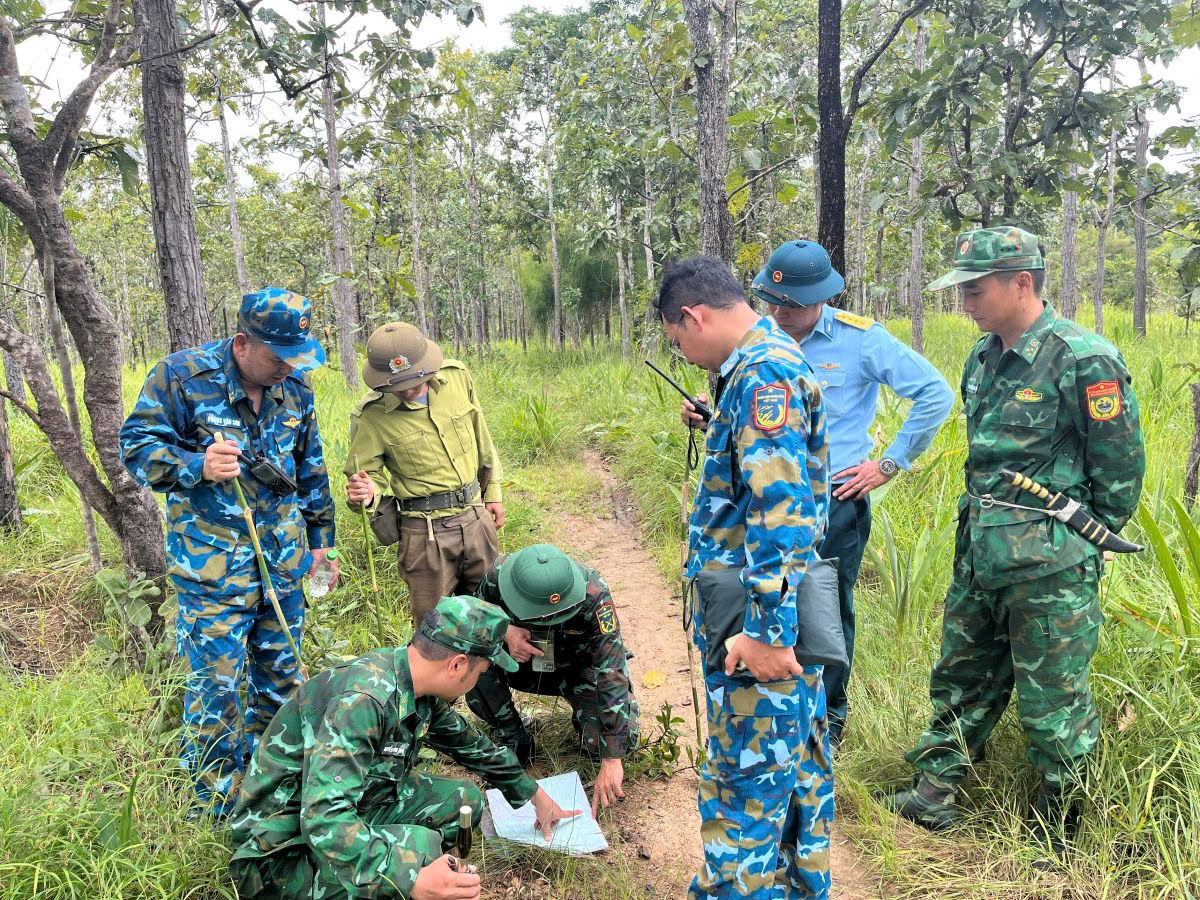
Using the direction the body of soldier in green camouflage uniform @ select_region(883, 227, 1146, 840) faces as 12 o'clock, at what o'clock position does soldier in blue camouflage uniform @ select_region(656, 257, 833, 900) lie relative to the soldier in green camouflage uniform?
The soldier in blue camouflage uniform is roughly at 12 o'clock from the soldier in green camouflage uniform.

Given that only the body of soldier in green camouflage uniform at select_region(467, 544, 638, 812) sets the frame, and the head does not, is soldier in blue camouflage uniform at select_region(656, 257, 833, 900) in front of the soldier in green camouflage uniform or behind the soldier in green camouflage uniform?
in front

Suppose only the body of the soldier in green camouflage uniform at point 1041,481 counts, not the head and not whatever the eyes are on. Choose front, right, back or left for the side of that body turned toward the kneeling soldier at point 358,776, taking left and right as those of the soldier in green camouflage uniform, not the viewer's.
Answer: front

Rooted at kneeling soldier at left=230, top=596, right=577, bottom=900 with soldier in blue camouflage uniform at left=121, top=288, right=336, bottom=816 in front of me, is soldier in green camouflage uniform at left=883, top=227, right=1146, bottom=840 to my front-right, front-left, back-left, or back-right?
back-right

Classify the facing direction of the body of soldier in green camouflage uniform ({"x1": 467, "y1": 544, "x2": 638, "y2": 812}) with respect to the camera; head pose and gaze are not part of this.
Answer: toward the camera

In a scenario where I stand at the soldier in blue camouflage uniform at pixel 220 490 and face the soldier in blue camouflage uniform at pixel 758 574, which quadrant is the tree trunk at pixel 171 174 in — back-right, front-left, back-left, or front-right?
back-left

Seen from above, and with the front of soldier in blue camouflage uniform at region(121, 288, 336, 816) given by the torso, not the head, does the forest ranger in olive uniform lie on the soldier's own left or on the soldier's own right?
on the soldier's own left

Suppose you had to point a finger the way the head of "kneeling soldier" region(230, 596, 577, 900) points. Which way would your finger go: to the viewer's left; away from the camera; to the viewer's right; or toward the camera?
to the viewer's right

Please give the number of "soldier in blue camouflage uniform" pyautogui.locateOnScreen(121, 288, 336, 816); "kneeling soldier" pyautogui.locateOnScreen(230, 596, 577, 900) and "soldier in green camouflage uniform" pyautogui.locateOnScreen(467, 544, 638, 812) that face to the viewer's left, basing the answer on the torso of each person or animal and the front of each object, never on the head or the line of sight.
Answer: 0

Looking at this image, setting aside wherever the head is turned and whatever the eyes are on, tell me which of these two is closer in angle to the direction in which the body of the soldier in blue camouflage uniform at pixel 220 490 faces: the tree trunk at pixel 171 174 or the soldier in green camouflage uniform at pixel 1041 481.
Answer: the soldier in green camouflage uniform

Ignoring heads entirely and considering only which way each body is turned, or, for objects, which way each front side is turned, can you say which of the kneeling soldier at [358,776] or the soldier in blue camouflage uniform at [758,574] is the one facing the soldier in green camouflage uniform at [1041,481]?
the kneeling soldier

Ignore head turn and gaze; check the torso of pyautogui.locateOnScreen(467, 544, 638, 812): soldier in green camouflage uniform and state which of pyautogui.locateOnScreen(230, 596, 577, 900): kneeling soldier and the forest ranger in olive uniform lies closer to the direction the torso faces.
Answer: the kneeling soldier

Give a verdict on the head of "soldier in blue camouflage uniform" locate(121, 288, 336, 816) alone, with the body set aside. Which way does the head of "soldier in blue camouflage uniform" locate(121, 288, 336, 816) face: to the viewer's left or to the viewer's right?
to the viewer's right

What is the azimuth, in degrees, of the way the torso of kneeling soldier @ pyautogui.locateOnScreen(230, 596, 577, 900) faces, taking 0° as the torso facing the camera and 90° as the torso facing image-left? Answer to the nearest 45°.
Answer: approximately 270°

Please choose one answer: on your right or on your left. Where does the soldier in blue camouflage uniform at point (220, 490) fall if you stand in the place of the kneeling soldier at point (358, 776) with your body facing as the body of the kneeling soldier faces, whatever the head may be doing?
on your left

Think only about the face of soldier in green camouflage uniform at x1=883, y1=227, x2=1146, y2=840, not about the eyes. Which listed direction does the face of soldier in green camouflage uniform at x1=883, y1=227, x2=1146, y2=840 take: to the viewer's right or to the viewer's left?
to the viewer's left

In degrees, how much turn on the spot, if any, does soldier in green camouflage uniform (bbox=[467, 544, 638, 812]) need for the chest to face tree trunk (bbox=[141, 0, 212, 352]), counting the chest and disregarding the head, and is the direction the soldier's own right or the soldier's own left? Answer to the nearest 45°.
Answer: approximately 135° to the soldier's own right

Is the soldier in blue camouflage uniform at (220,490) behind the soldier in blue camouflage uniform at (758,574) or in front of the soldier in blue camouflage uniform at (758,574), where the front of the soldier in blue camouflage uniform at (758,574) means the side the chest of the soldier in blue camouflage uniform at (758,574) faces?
in front
